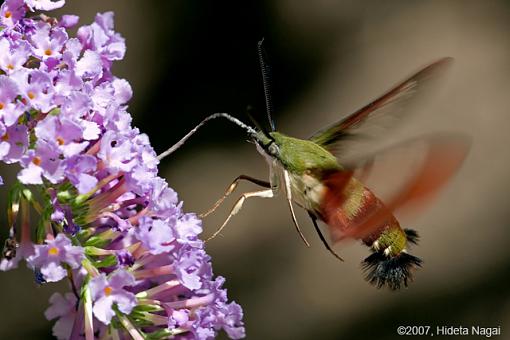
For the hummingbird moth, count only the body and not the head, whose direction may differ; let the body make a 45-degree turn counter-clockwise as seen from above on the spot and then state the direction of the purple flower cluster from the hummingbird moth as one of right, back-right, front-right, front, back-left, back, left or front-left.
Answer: front

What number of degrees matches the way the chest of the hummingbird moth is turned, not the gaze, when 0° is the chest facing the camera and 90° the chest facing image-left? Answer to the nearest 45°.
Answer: approximately 90°
